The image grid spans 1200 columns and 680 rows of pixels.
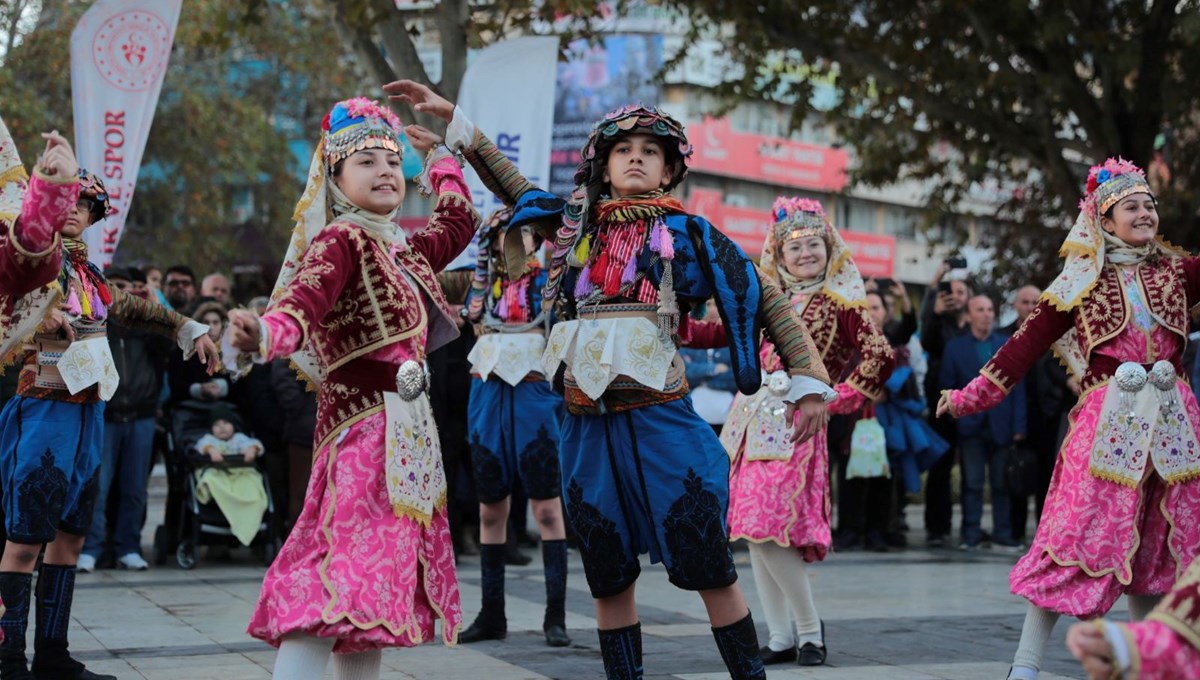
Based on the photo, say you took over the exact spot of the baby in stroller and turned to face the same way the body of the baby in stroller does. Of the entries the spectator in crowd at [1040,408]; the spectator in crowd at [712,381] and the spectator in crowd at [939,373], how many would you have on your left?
3

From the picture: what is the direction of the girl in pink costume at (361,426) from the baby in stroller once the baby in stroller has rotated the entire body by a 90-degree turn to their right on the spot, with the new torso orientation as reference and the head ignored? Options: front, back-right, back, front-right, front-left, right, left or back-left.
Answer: left

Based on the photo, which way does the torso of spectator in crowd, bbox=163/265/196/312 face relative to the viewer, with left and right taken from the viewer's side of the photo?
facing the viewer

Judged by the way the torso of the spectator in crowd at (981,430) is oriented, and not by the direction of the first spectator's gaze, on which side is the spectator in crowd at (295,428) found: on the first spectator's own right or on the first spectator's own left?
on the first spectator's own right

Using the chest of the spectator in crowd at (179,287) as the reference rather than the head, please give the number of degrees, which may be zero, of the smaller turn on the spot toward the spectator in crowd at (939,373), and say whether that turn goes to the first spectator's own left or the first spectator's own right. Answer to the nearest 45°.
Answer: approximately 90° to the first spectator's own left

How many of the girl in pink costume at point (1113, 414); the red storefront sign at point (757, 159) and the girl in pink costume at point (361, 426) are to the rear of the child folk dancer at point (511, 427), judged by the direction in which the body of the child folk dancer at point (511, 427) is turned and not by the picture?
1

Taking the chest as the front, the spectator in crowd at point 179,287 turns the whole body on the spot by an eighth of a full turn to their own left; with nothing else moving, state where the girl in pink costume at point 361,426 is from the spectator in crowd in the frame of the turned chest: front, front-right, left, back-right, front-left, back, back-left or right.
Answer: front-right

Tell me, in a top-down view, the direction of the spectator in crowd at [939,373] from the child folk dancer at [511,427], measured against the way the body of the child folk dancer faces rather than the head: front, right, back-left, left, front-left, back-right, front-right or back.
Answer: back-left

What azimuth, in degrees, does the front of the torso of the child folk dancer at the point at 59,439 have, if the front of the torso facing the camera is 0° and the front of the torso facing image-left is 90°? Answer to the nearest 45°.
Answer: approximately 315°

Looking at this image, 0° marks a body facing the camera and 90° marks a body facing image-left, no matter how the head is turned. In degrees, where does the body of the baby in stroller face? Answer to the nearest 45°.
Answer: approximately 0°

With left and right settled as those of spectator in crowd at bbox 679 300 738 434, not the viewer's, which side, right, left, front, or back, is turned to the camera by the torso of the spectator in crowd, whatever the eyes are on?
front

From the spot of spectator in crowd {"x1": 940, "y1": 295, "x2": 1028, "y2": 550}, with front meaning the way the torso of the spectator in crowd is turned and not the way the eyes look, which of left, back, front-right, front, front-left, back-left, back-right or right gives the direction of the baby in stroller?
front-right

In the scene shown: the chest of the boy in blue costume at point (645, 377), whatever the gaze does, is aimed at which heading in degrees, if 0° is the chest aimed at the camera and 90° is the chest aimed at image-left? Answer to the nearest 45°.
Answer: approximately 0°

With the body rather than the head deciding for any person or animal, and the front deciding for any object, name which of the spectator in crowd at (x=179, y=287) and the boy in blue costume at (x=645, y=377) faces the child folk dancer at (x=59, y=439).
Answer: the spectator in crowd

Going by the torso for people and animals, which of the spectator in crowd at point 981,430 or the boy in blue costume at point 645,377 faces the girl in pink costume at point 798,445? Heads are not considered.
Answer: the spectator in crowd
